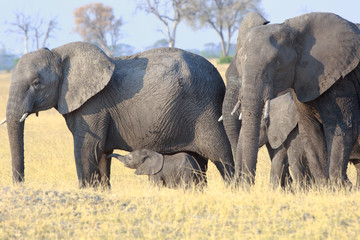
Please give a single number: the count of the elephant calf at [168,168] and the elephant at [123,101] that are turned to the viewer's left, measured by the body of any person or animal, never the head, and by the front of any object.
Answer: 2

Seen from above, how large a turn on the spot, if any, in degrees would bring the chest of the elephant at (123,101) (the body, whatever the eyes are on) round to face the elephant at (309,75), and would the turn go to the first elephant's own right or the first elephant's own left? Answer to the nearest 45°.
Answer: approximately 135° to the first elephant's own left

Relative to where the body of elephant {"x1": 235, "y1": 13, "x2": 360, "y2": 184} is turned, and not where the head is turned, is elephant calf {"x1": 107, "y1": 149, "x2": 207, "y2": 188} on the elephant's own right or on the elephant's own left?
on the elephant's own right

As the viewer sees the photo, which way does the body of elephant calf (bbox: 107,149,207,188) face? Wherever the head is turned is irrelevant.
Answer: to the viewer's left

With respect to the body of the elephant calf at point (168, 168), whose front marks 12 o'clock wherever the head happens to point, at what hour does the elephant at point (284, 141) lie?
The elephant is roughly at 6 o'clock from the elephant calf.

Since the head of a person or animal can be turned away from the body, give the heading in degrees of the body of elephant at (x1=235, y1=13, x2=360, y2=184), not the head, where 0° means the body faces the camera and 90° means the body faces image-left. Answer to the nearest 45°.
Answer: approximately 45°

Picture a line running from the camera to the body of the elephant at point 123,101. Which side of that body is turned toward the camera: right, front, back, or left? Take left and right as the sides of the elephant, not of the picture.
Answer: left
